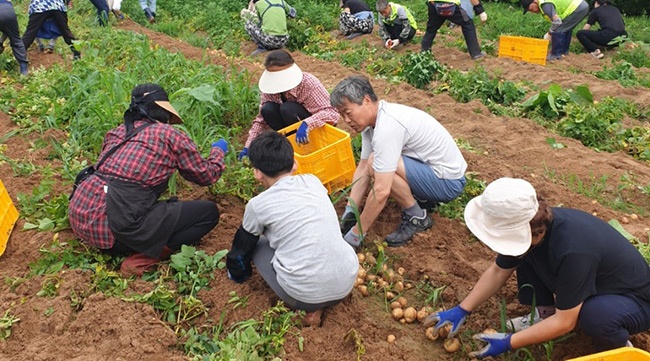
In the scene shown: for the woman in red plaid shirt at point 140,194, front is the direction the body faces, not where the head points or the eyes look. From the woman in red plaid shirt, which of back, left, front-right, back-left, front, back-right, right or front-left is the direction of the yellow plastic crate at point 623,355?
right

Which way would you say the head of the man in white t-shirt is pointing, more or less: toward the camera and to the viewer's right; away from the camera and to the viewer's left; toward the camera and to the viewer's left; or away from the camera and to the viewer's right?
toward the camera and to the viewer's left

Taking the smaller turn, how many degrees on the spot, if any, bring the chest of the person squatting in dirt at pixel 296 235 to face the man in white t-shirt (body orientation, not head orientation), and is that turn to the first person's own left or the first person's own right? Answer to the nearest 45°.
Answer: approximately 90° to the first person's own right

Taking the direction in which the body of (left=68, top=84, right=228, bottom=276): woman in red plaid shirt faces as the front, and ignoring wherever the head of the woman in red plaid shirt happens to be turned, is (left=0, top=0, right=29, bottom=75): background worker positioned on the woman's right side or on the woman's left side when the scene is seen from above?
on the woman's left side

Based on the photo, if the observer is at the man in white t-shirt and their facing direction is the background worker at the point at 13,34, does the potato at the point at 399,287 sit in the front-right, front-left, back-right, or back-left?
back-left

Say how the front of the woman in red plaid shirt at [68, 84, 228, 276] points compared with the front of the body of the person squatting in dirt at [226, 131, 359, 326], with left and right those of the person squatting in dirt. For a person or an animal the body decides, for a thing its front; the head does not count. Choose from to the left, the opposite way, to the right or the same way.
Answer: to the right

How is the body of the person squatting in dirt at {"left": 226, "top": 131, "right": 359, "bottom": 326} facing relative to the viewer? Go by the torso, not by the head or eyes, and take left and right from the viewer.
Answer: facing away from the viewer and to the left of the viewer

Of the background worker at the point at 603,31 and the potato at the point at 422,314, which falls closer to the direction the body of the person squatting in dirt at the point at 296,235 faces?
the background worker

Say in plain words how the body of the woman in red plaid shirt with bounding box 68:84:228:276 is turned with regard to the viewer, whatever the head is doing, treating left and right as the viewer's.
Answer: facing away from the viewer and to the right of the viewer

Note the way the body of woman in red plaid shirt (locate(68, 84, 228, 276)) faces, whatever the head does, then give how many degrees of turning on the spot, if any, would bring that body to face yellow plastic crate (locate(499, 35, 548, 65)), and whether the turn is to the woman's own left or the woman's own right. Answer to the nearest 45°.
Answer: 0° — they already face it

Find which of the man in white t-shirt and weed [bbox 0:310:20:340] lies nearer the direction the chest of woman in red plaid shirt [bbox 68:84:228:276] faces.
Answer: the man in white t-shirt

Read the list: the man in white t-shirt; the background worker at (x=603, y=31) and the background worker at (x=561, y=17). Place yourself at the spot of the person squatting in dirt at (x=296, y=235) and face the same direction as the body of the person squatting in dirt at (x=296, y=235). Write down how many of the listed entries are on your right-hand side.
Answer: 3

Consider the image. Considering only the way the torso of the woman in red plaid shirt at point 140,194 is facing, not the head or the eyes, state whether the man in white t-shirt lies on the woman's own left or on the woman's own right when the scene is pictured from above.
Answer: on the woman's own right

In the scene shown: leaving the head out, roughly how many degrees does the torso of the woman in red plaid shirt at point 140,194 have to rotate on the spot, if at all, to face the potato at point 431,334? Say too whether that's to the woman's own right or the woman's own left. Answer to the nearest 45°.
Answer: approximately 90° to the woman's own right

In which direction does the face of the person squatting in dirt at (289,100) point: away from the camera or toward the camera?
toward the camera
